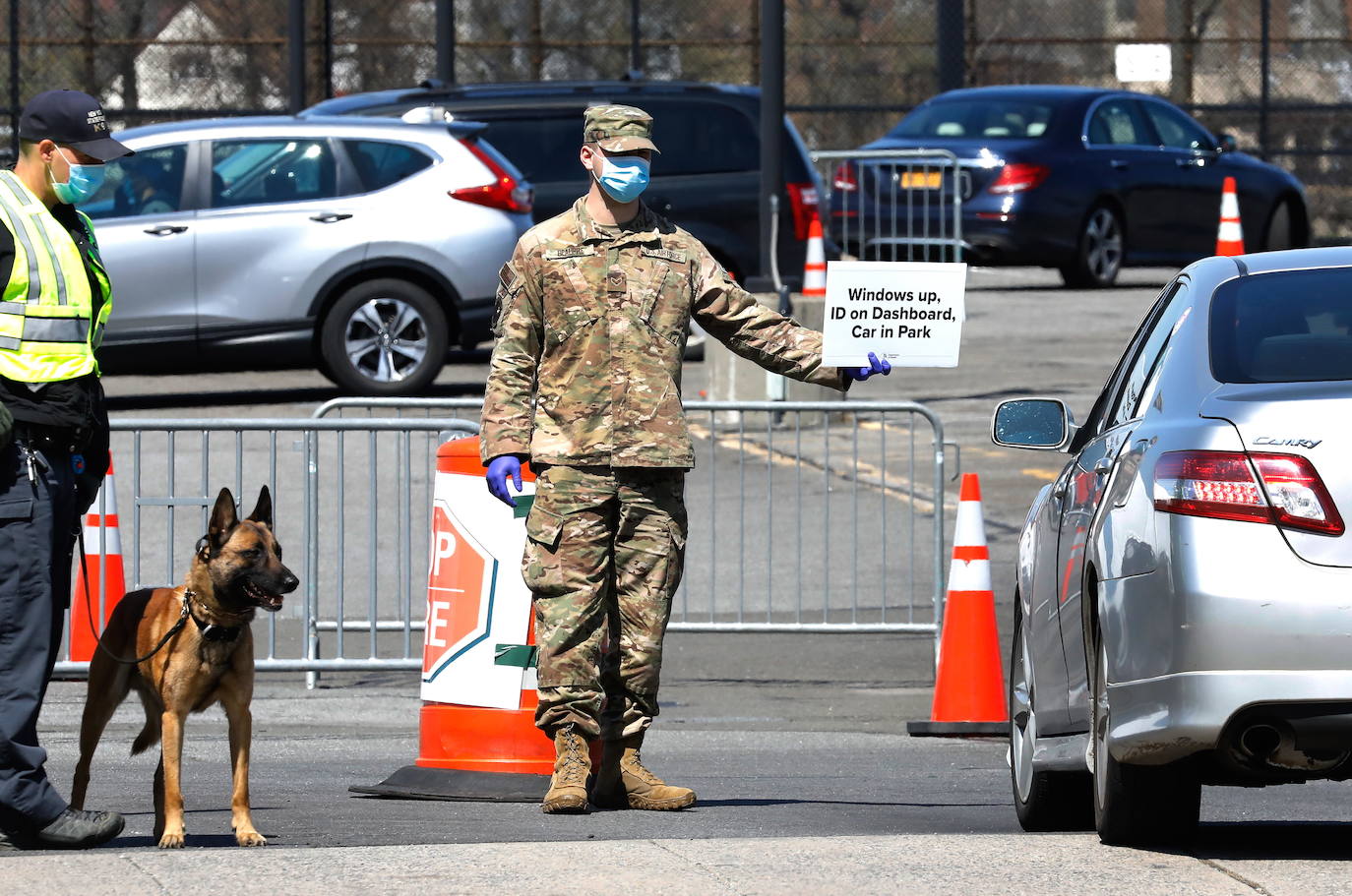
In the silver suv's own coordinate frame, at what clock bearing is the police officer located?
The police officer is roughly at 9 o'clock from the silver suv.

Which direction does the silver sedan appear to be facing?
away from the camera

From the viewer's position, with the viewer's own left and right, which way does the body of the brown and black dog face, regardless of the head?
facing the viewer and to the right of the viewer

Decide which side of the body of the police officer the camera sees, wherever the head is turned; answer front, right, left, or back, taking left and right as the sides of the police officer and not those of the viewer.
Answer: right

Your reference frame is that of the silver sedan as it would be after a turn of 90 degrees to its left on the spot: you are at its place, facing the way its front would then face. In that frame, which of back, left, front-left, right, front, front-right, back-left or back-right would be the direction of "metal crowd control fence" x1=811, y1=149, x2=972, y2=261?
right

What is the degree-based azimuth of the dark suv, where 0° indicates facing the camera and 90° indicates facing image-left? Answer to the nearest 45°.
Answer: approximately 90°

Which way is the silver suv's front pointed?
to the viewer's left

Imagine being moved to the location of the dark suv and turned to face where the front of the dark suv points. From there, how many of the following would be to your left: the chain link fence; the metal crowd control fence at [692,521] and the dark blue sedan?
1

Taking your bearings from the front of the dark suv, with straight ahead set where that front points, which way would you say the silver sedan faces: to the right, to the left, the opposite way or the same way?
to the right

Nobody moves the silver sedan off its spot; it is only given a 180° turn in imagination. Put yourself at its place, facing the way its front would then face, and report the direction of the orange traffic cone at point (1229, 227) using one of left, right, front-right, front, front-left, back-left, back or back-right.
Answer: back

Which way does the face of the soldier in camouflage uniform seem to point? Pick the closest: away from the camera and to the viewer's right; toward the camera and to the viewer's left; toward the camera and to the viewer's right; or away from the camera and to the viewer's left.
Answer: toward the camera and to the viewer's right

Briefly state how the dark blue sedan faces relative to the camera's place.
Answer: facing away from the viewer and to the right of the viewer

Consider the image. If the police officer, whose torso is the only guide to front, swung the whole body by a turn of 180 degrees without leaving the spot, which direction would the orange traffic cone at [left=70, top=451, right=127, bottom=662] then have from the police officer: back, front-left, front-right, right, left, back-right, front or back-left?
right

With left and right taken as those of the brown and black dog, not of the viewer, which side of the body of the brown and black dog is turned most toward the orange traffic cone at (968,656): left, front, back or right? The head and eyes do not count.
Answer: left

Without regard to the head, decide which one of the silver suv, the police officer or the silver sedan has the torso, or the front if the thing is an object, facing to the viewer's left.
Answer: the silver suv

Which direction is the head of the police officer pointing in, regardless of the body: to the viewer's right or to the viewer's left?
to the viewer's right
